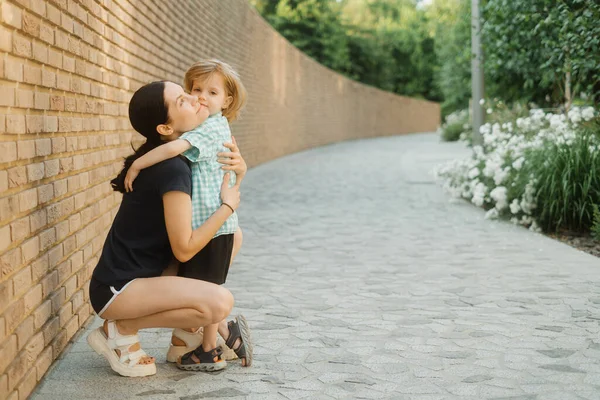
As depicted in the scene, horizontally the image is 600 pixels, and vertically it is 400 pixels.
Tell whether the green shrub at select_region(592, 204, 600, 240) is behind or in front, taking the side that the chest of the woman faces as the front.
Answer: in front

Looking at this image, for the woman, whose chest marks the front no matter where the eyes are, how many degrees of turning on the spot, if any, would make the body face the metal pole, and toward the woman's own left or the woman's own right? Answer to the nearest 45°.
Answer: approximately 45° to the woman's own left

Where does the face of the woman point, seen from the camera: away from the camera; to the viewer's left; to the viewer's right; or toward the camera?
to the viewer's right

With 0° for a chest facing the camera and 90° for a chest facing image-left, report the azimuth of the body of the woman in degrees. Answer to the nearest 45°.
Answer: approximately 270°

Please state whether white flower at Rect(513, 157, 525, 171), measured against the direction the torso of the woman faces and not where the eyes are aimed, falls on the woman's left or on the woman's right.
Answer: on the woman's left

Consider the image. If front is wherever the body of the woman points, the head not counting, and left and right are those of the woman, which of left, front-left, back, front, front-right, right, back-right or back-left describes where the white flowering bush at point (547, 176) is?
front-left

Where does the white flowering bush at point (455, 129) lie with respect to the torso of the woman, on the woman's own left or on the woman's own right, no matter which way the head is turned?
on the woman's own left
